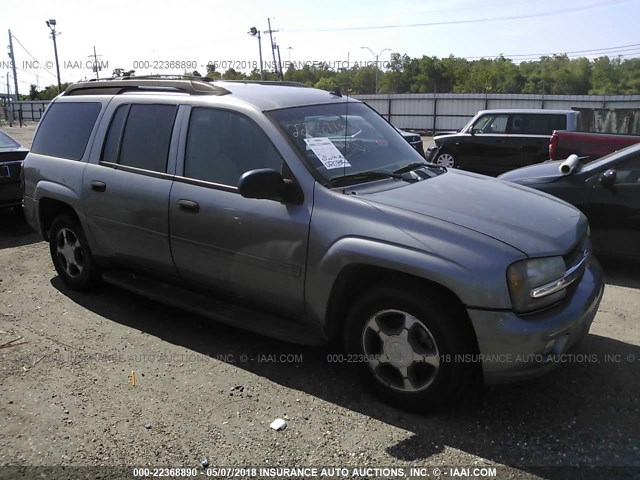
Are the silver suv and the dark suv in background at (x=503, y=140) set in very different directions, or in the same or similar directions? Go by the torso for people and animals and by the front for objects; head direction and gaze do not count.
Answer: very different directions

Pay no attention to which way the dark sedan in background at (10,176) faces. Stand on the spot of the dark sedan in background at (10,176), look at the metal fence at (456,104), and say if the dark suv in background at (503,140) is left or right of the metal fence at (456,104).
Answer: right

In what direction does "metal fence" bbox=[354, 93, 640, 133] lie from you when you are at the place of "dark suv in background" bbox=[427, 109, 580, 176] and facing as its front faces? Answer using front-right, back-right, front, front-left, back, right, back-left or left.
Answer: right

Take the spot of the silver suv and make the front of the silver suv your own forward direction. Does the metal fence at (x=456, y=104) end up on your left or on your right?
on your left

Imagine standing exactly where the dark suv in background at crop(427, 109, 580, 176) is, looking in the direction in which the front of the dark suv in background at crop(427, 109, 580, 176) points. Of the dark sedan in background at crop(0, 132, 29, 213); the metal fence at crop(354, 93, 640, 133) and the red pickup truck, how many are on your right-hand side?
1

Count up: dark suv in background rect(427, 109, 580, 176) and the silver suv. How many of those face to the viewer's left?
1

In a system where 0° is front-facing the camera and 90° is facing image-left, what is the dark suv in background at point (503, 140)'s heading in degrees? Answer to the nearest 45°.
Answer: approximately 90°

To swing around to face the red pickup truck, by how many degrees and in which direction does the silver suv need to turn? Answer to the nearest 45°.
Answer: approximately 90° to its left

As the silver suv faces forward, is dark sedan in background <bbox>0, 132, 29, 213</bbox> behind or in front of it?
behind

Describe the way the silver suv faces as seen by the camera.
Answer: facing the viewer and to the right of the viewer

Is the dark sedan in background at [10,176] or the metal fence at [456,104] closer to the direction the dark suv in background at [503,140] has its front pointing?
the dark sedan in background
